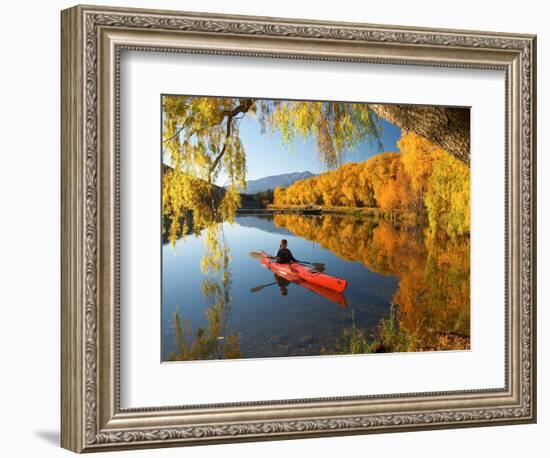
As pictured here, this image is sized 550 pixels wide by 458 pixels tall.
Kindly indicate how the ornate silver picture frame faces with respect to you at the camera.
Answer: facing the viewer and to the right of the viewer
